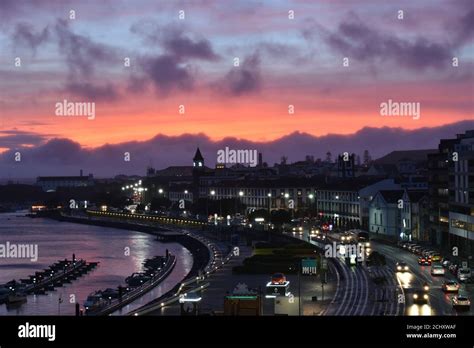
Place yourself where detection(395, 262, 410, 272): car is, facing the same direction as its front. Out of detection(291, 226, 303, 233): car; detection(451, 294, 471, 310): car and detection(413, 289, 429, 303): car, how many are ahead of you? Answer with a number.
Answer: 2

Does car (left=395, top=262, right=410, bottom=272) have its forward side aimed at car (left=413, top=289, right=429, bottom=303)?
yes

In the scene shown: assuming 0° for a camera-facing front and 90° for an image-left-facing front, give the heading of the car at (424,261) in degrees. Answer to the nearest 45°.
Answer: approximately 135°

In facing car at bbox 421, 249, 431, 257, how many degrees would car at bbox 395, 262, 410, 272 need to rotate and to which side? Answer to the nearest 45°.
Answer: approximately 180°

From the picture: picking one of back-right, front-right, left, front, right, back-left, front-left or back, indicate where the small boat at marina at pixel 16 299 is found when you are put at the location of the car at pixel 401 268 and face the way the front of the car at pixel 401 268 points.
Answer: right

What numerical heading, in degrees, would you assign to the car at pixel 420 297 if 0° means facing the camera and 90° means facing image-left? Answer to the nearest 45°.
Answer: approximately 0°

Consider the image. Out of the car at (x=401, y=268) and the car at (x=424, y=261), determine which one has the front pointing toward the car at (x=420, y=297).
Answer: the car at (x=401, y=268)

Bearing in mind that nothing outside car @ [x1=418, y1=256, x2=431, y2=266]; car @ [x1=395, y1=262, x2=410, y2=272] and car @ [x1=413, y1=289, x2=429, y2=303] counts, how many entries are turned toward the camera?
2

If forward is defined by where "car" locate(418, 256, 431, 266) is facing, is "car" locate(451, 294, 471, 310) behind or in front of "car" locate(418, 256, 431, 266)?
behind
